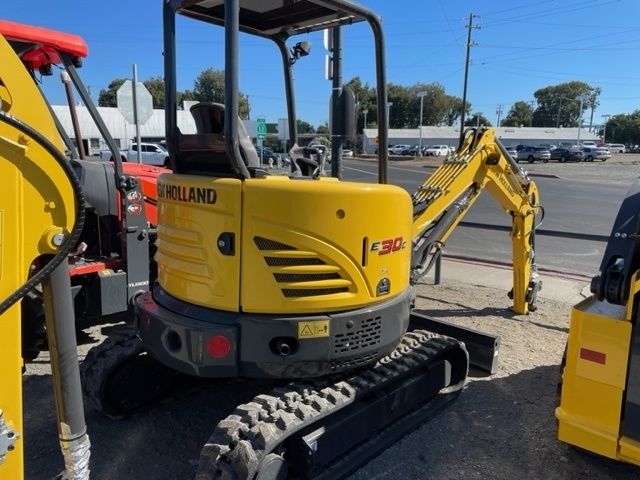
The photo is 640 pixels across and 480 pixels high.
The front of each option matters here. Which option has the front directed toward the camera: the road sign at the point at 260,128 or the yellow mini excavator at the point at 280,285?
the road sign

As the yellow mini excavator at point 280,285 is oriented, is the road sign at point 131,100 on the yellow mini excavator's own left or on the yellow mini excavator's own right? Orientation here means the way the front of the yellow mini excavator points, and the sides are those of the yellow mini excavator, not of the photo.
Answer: on the yellow mini excavator's own left

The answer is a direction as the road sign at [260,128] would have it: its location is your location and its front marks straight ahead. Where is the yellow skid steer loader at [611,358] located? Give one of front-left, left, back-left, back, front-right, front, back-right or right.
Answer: front

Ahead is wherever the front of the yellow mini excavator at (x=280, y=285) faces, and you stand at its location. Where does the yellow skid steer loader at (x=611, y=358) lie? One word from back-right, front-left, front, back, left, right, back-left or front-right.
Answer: front-right

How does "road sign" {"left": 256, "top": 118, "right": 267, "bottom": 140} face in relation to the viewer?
toward the camera

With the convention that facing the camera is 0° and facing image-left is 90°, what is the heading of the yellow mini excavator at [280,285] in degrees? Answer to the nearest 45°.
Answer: approximately 225°

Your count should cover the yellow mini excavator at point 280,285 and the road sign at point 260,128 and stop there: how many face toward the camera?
1

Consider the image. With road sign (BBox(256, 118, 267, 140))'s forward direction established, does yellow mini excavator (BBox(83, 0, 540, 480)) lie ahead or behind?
ahead
